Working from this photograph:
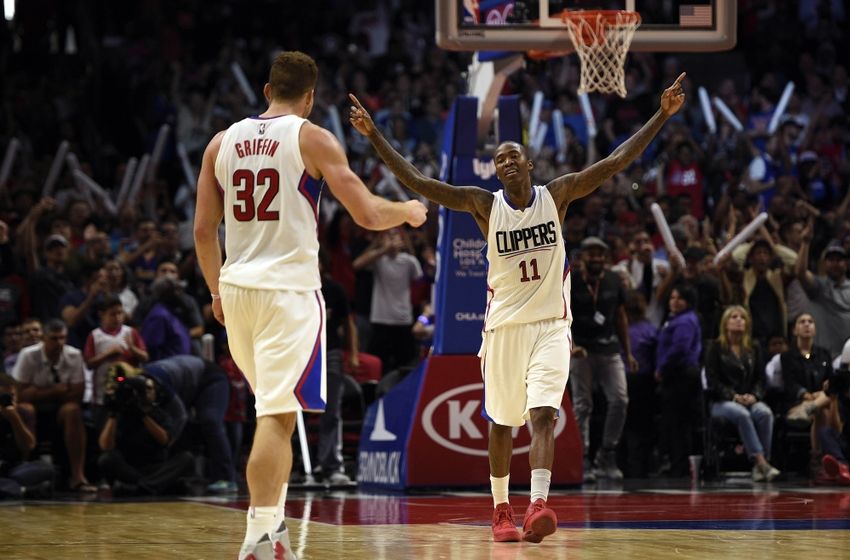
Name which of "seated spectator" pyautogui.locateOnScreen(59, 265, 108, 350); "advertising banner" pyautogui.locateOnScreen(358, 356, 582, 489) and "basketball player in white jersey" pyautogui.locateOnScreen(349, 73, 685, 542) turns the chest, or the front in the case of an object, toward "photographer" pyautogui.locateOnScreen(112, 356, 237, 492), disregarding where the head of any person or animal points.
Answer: the seated spectator

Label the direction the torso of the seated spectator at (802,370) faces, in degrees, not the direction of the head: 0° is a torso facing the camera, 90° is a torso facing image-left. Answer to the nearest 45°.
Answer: approximately 0°

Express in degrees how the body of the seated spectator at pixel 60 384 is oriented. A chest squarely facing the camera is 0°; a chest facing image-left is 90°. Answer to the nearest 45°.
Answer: approximately 315°

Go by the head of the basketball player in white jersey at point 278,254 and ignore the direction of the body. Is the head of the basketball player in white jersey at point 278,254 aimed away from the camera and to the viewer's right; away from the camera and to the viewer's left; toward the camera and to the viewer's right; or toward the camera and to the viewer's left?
away from the camera and to the viewer's right

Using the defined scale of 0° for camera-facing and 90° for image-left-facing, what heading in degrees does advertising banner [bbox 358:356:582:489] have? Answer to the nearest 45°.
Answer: approximately 0°

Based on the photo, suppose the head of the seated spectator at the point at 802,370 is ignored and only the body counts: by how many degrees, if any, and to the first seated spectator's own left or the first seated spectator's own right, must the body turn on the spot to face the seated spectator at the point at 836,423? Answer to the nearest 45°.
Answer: approximately 45° to the first seated spectator's own left

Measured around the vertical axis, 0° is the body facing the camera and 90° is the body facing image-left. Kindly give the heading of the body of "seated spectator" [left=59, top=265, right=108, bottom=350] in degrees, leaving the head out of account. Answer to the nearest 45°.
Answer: approximately 315°

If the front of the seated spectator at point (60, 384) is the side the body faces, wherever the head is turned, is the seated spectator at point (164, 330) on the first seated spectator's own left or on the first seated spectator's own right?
on the first seated spectator's own left

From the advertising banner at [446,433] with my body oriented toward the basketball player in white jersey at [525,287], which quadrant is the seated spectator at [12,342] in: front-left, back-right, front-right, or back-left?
back-right

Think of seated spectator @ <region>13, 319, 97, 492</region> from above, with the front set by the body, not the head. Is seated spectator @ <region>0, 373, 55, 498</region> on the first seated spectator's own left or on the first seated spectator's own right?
on the first seated spectator's own right
